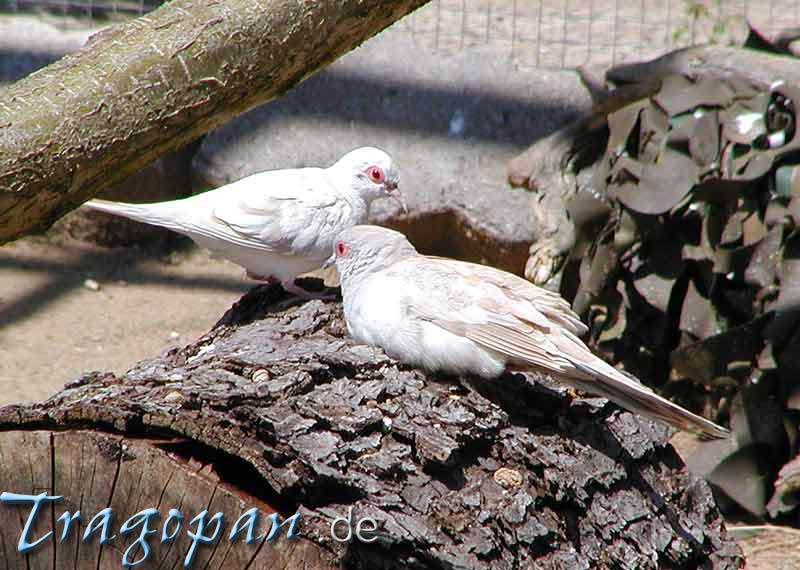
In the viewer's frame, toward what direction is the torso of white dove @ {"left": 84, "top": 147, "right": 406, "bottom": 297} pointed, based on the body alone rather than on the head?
to the viewer's right

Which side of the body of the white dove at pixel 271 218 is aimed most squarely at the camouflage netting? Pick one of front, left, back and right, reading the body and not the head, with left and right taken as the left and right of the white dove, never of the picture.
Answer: front

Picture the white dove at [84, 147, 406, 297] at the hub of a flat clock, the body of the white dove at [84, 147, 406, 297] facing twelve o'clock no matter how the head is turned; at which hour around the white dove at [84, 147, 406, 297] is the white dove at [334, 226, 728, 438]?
the white dove at [334, 226, 728, 438] is roughly at 2 o'clock from the white dove at [84, 147, 406, 297].

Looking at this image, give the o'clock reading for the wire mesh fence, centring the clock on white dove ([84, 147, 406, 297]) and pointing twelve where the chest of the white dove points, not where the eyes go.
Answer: The wire mesh fence is roughly at 10 o'clock from the white dove.
